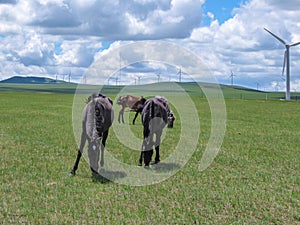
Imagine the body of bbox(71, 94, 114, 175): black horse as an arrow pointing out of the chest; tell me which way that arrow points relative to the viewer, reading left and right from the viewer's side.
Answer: facing the viewer

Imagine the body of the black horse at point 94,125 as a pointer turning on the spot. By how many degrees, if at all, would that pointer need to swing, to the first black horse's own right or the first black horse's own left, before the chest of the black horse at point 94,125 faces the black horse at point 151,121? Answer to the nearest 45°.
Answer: approximately 135° to the first black horse's own left
